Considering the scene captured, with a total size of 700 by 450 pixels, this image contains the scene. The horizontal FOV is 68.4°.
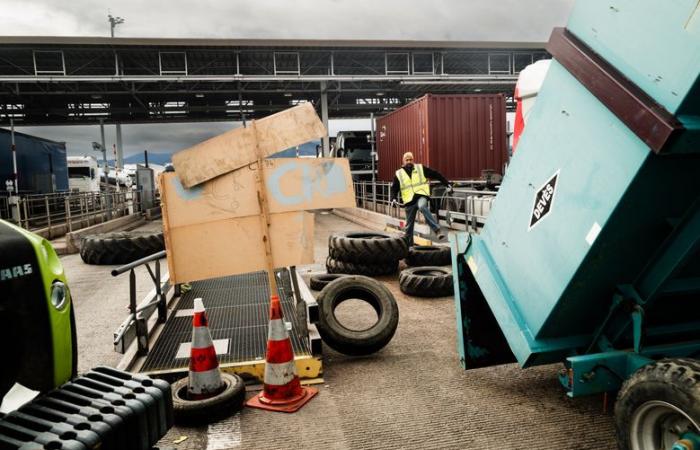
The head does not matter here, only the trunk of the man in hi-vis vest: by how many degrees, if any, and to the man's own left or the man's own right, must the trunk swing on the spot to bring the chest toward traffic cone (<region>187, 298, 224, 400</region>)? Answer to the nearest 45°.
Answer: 0° — they already face it

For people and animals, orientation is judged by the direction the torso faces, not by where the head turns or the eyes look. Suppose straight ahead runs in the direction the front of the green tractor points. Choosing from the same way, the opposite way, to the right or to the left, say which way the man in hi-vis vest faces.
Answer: to the right

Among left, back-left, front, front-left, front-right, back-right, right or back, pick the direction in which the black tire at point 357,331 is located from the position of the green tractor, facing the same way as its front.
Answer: left

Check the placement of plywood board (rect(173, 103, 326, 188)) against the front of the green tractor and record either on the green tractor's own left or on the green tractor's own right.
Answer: on the green tractor's own left

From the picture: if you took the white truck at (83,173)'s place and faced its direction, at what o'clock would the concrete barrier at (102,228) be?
The concrete barrier is roughly at 12 o'clock from the white truck.

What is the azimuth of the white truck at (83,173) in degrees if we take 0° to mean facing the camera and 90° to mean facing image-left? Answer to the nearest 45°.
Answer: approximately 0°

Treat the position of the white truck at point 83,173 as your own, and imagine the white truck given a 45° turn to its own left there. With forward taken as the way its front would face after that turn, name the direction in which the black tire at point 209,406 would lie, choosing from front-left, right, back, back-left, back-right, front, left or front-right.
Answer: front-right

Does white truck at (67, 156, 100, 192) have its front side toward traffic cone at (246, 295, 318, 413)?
yes

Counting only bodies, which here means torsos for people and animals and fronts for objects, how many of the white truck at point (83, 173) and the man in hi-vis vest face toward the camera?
2

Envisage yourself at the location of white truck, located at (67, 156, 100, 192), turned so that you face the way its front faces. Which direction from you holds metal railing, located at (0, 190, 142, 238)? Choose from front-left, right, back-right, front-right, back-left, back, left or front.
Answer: front

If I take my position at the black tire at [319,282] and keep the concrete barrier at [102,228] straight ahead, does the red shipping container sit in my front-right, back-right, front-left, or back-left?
front-right

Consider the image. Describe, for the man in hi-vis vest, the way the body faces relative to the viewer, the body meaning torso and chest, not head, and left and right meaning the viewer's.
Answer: facing the viewer

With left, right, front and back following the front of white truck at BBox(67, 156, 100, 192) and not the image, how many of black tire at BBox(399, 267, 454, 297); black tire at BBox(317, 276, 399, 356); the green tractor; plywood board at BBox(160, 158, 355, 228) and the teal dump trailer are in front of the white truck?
5

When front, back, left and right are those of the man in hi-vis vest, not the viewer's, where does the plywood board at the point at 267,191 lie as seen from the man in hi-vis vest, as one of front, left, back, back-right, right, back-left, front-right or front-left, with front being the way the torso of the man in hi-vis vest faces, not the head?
front

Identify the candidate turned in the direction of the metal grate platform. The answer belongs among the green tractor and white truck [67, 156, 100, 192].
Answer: the white truck
